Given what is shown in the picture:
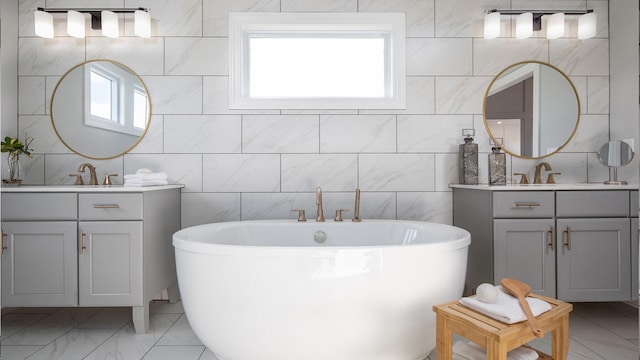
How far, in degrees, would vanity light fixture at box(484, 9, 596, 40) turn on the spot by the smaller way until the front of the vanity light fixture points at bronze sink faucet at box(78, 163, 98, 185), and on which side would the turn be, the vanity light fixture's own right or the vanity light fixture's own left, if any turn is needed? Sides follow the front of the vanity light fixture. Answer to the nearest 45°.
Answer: approximately 45° to the vanity light fixture's own right

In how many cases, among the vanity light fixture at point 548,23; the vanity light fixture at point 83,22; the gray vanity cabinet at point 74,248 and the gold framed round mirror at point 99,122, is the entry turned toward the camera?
4

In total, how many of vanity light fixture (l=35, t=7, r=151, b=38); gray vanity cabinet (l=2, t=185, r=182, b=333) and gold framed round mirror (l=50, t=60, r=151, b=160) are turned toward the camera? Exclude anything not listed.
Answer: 3

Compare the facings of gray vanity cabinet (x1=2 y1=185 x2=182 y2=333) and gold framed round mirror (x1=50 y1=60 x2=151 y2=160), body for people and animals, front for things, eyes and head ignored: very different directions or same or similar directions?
same or similar directions

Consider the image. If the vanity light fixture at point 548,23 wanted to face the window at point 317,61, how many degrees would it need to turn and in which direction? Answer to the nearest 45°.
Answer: approximately 45° to its right

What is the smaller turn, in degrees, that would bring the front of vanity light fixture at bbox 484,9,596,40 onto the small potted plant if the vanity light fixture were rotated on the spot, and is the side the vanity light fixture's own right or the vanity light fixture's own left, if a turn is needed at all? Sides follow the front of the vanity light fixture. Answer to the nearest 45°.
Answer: approximately 45° to the vanity light fixture's own right

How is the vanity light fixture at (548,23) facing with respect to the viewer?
toward the camera

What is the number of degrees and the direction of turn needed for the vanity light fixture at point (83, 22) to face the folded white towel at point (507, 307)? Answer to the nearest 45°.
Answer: approximately 45° to its left

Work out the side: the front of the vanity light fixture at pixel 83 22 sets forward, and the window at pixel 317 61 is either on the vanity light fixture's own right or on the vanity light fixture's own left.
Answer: on the vanity light fixture's own left
